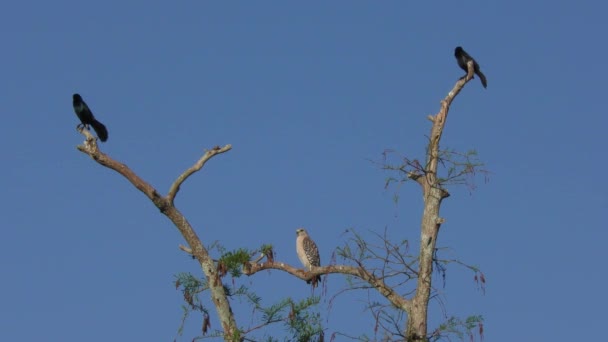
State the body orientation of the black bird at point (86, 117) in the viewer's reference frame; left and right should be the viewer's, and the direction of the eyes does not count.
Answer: facing to the left of the viewer

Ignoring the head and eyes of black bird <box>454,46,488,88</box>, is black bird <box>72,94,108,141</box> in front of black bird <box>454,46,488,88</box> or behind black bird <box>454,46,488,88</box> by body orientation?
in front

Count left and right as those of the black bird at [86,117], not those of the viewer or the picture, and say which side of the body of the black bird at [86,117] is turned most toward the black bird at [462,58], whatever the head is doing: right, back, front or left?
back

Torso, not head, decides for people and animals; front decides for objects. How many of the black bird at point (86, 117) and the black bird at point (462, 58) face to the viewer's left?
2

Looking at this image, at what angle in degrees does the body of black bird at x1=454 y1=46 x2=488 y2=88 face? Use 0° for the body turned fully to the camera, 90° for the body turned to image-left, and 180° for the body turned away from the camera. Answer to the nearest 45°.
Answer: approximately 90°

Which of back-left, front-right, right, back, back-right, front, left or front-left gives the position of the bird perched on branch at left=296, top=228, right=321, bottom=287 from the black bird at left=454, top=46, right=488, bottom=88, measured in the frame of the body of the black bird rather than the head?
front-right
